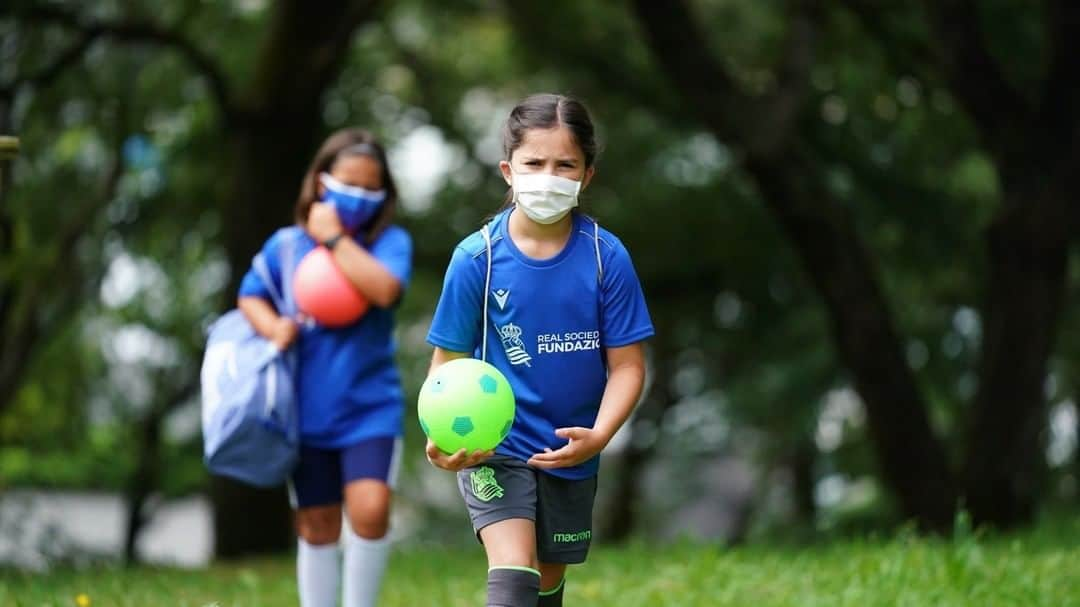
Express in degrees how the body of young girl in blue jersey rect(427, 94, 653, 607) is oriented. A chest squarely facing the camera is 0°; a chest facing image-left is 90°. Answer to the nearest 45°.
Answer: approximately 0°

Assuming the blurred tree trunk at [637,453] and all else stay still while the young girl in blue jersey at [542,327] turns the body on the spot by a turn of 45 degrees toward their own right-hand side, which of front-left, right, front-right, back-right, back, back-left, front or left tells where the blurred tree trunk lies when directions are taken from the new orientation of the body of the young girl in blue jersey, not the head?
back-right

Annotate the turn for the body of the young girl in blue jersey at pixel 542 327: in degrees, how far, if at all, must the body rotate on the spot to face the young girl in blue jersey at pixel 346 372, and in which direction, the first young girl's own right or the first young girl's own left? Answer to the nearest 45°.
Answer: approximately 135° to the first young girl's own right

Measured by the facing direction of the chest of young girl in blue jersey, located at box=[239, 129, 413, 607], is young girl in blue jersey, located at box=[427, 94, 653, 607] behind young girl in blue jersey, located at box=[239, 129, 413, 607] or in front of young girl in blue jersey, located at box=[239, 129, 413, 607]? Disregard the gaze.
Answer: in front

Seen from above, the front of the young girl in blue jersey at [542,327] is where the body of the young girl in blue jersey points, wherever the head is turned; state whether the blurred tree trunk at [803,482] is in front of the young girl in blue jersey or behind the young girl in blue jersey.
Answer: behind

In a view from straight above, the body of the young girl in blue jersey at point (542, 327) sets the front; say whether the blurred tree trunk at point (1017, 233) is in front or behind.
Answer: behind

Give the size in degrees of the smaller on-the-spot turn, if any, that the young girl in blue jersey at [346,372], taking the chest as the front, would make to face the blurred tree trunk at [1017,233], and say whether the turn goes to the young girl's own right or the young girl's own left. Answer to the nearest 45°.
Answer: approximately 135° to the young girl's own left

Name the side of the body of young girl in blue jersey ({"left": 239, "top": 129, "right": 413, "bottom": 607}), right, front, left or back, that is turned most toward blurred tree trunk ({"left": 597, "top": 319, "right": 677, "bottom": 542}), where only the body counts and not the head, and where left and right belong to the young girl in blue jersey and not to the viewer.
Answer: back

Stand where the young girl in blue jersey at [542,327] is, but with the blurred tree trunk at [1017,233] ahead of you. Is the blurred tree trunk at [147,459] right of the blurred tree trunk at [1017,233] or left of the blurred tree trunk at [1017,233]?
left

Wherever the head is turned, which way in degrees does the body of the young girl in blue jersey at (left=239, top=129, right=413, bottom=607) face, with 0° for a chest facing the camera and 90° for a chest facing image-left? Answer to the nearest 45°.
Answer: approximately 0°

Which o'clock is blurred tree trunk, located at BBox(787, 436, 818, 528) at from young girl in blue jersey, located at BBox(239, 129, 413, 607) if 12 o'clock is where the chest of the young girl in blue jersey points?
The blurred tree trunk is roughly at 7 o'clock from the young girl in blue jersey.

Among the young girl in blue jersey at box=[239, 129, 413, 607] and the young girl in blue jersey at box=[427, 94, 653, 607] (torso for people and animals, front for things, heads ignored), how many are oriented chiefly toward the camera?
2
